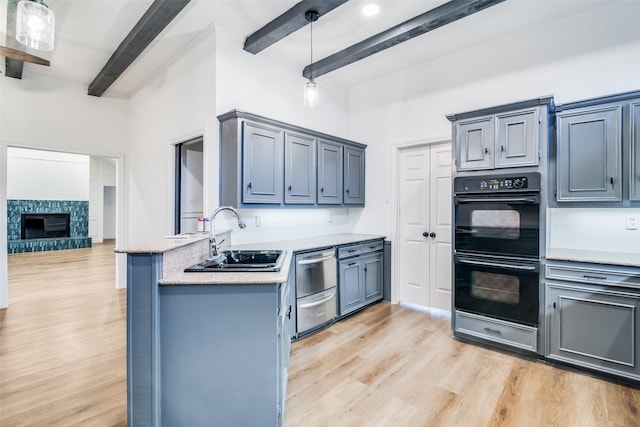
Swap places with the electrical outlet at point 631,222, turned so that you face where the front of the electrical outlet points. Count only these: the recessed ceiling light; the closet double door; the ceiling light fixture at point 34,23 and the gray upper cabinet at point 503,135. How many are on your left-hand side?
0

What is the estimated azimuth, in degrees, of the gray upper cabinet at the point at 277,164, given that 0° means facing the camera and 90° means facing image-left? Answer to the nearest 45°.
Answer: approximately 315°

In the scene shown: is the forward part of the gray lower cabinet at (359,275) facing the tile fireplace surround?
no

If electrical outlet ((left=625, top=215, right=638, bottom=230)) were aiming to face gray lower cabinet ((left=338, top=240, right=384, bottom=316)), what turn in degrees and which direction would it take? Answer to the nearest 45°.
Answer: approximately 90° to its right

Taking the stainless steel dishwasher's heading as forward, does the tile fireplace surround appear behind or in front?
behind

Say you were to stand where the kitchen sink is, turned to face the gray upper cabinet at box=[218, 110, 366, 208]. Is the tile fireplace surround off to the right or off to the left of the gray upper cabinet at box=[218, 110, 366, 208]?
left

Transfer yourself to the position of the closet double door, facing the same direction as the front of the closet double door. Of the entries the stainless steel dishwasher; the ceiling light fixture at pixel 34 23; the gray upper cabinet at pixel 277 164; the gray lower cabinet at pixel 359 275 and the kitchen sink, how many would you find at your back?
0

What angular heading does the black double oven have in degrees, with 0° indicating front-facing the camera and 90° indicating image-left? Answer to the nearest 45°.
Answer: approximately 45°

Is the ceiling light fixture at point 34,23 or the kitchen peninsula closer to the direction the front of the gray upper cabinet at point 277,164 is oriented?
the kitchen peninsula

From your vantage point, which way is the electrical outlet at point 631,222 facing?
toward the camera

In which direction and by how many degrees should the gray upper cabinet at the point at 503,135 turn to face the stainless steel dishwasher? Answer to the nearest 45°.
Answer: approximately 45° to its right

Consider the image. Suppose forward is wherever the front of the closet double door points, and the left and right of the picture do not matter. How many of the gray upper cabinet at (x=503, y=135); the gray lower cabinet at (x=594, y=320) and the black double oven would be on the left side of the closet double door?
3

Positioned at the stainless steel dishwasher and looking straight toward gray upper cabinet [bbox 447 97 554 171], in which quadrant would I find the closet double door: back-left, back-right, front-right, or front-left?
front-left

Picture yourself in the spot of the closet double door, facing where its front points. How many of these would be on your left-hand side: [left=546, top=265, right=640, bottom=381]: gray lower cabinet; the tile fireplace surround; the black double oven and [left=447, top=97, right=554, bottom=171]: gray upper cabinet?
3

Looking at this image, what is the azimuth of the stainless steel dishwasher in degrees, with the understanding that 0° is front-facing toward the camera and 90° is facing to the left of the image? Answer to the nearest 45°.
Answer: approximately 315°

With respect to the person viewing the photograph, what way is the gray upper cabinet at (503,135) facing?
facing the viewer and to the left of the viewer

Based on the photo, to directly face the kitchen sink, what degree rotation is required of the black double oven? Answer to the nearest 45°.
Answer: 0° — it already faces it

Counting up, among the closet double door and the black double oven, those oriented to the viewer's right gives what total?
0

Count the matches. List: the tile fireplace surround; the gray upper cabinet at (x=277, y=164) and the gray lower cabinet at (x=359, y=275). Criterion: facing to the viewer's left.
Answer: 0

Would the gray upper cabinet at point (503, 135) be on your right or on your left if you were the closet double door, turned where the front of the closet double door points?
on your left
